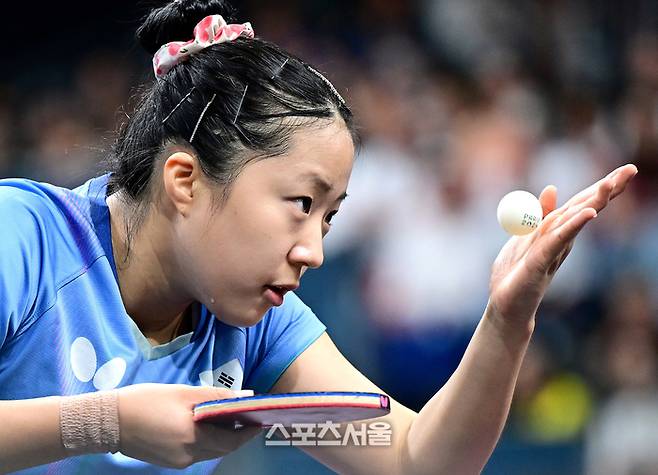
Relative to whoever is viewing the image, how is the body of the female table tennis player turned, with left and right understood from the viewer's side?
facing the viewer and to the right of the viewer
